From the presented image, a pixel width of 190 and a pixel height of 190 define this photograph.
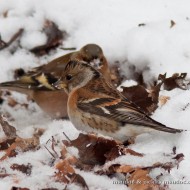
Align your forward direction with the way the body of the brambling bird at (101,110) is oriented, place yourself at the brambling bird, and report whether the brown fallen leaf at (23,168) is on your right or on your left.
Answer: on your left

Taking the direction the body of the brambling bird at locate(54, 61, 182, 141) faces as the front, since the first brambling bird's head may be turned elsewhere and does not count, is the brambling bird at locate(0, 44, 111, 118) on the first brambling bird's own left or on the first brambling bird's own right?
on the first brambling bird's own right

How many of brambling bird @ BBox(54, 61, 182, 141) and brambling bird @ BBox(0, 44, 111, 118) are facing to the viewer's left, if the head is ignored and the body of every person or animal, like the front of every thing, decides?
1

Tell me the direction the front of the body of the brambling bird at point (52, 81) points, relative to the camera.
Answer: to the viewer's right

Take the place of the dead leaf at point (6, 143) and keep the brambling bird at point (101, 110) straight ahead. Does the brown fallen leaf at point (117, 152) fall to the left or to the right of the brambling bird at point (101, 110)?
right

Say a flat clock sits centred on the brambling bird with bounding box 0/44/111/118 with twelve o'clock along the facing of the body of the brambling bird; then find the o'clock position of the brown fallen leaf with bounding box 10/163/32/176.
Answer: The brown fallen leaf is roughly at 3 o'clock from the brambling bird.

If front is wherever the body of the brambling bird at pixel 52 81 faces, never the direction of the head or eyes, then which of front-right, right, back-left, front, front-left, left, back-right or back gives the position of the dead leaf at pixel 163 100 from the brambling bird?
front-right

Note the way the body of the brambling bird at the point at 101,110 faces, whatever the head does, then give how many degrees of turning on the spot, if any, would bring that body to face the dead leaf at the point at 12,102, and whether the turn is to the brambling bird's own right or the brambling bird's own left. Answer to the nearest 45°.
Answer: approximately 45° to the brambling bird's own right

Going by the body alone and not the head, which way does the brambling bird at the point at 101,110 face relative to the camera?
to the viewer's left

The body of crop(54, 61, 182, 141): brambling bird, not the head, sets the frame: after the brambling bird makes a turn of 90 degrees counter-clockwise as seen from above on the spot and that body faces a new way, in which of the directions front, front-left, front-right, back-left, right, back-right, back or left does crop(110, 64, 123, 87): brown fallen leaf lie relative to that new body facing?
back

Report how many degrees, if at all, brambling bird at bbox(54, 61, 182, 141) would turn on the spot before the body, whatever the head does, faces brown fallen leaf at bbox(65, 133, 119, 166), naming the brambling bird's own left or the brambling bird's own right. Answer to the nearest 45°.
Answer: approximately 90° to the brambling bird's own left

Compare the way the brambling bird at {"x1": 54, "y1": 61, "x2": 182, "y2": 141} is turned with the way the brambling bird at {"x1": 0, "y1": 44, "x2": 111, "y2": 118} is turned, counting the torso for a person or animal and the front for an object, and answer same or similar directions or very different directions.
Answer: very different directions

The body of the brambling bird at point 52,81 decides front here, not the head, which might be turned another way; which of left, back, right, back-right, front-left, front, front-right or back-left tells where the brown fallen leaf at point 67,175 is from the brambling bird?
right

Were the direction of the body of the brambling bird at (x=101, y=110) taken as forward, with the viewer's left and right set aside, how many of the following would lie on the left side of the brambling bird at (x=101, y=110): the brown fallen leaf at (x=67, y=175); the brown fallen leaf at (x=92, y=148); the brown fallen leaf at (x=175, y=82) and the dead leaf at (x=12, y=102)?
2

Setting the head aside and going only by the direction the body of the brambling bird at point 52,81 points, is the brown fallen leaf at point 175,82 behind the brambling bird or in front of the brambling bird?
in front

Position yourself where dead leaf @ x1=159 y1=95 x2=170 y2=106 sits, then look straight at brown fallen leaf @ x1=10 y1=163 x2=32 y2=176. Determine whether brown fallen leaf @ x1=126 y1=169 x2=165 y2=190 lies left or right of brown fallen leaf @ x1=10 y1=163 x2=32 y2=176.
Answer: left

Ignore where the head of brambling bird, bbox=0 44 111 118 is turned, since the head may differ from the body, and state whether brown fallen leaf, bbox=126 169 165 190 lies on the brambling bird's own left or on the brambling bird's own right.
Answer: on the brambling bird's own right
